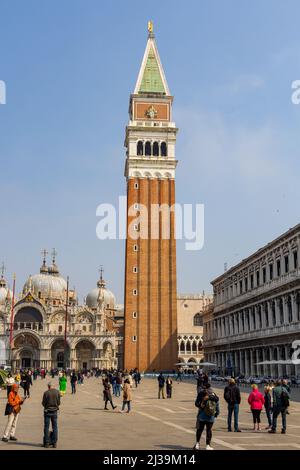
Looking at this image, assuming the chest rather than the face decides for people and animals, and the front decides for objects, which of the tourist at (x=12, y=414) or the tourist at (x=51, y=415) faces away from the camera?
the tourist at (x=51, y=415)

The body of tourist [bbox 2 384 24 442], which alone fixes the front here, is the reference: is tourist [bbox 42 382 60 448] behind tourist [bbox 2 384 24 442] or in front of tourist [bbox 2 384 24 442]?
in front

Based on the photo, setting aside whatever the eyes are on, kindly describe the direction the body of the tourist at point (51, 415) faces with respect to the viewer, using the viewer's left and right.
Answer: facing away from the viewer
